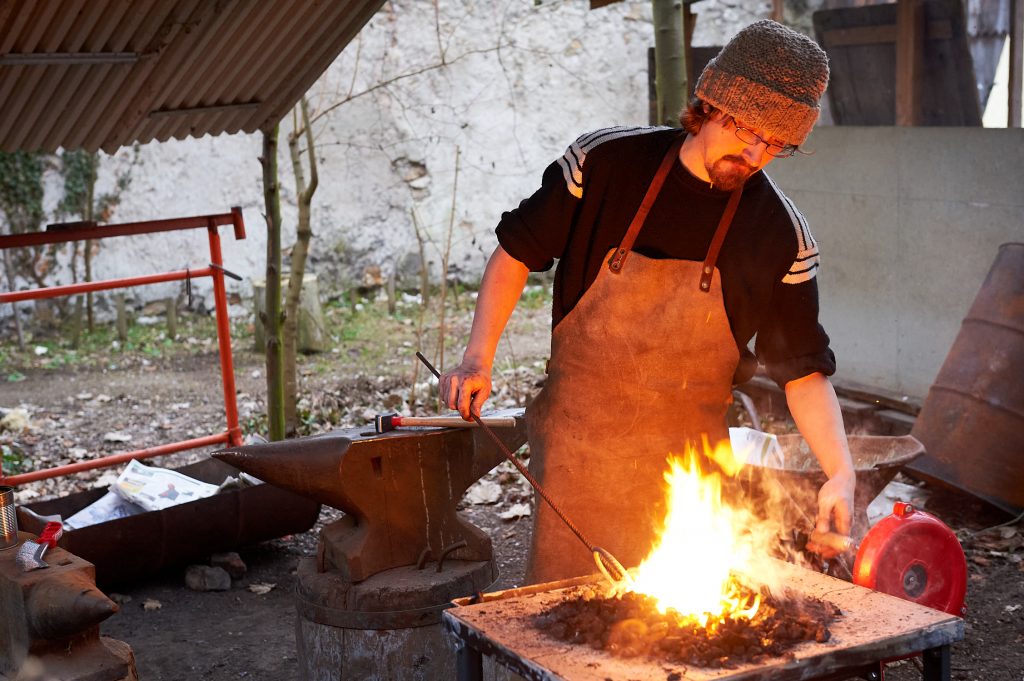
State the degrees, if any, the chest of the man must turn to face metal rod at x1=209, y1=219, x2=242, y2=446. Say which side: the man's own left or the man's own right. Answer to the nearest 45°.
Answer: approximately 135° to the man's own right

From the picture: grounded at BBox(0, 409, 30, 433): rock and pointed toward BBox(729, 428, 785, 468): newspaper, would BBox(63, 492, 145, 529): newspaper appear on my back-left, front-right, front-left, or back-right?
front-right

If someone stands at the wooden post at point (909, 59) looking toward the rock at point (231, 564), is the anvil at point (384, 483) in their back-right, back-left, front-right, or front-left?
front-left

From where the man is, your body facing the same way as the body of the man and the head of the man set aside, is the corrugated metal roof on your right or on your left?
on your right

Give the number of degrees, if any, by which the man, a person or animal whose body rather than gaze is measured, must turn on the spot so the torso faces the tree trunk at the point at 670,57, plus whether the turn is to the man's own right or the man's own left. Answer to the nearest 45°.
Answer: approximately 180°

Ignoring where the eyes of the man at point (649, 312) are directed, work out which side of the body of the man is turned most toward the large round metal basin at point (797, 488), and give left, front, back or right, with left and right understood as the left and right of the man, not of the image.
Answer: back

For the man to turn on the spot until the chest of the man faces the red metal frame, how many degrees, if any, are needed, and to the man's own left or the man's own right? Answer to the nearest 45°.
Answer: approximately 135° to the man's own right

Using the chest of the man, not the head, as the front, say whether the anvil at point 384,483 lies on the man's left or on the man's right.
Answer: on the man's right

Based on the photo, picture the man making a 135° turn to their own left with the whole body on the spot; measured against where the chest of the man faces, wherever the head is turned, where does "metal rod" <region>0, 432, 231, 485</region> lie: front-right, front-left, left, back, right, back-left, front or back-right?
left

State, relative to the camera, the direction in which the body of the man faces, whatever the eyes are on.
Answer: toward the camera

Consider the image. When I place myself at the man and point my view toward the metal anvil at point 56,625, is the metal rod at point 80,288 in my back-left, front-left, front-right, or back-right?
front-right

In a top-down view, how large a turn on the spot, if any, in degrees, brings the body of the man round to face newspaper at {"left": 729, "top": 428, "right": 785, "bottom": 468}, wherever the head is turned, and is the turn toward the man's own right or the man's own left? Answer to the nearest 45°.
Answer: approximately 180°

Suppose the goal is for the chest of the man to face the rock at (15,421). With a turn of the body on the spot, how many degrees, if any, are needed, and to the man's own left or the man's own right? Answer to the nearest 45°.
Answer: approximately 135° to the man's own right

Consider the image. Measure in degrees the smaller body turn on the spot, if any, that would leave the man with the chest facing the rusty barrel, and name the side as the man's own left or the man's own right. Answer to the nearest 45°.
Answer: approximately 135° to the man's own left

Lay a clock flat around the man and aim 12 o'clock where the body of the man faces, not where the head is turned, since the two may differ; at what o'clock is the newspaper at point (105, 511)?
The newspaper is roughly at 4 o'clock from the man.

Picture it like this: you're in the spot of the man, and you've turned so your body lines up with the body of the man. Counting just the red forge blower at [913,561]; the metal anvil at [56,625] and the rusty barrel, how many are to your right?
1

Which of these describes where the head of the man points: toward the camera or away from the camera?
toward the camera

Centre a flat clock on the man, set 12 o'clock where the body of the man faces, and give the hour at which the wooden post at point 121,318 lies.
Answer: The wooden post is roughly at 5 o'clock from the man.
